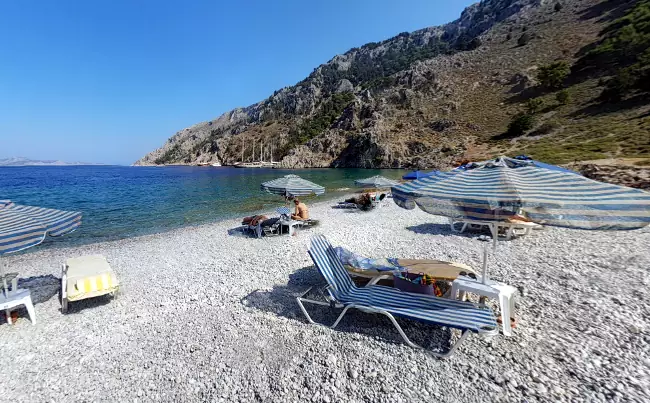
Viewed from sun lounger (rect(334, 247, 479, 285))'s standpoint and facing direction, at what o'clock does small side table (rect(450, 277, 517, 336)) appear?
The small side table is roughly at 1 o'clock from the sun lounger.

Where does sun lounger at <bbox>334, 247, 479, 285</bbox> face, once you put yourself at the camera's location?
facing to the right of the viewer

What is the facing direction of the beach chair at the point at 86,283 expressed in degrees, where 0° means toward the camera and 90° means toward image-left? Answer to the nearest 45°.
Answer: approximately 315°
